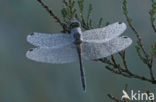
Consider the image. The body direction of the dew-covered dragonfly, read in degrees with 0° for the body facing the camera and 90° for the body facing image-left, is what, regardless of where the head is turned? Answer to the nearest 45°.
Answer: approximately 180°
